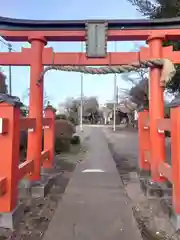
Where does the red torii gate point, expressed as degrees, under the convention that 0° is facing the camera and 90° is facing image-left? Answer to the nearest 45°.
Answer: approximately 0°
